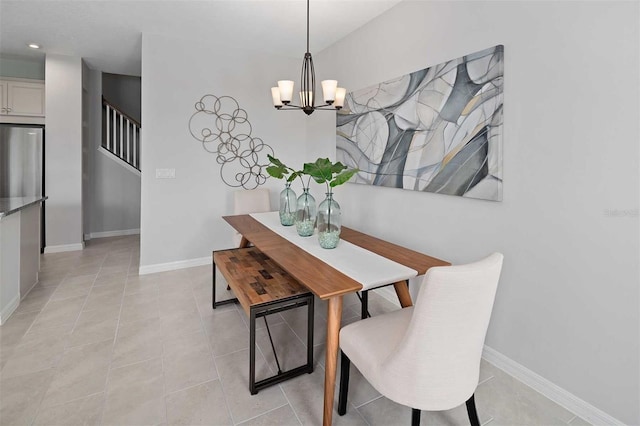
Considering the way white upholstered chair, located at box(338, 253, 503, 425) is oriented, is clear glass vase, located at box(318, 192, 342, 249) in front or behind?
in front

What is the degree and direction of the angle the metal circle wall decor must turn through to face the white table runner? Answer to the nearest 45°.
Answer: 0° — it already faces it

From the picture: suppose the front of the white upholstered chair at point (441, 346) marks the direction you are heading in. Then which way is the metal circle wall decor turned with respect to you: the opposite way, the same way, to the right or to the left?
the opposite way

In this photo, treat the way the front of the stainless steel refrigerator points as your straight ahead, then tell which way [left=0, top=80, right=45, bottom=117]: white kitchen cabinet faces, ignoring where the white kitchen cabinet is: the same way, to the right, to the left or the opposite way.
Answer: the same way

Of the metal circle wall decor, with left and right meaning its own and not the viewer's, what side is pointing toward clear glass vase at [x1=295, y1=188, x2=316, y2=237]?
front

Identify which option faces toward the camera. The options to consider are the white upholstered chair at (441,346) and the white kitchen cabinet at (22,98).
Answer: the white kitchen cabinet

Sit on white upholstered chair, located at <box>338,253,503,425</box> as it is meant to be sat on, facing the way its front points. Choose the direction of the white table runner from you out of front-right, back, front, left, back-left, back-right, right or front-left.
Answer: front

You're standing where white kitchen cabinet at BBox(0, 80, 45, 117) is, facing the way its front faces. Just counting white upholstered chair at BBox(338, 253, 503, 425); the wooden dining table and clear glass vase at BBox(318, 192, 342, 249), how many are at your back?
0

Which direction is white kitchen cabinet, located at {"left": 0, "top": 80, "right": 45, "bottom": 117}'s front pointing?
toward the camera

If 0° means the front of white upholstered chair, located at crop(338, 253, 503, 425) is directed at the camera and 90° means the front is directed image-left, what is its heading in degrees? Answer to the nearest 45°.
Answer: approximately 135°

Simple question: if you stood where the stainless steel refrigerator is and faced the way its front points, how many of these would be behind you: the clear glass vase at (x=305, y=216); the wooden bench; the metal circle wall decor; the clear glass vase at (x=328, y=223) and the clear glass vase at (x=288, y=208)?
0

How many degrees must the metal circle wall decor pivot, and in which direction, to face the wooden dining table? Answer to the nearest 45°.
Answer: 0° — it already faces it

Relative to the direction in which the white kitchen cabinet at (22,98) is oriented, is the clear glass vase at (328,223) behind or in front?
in front
